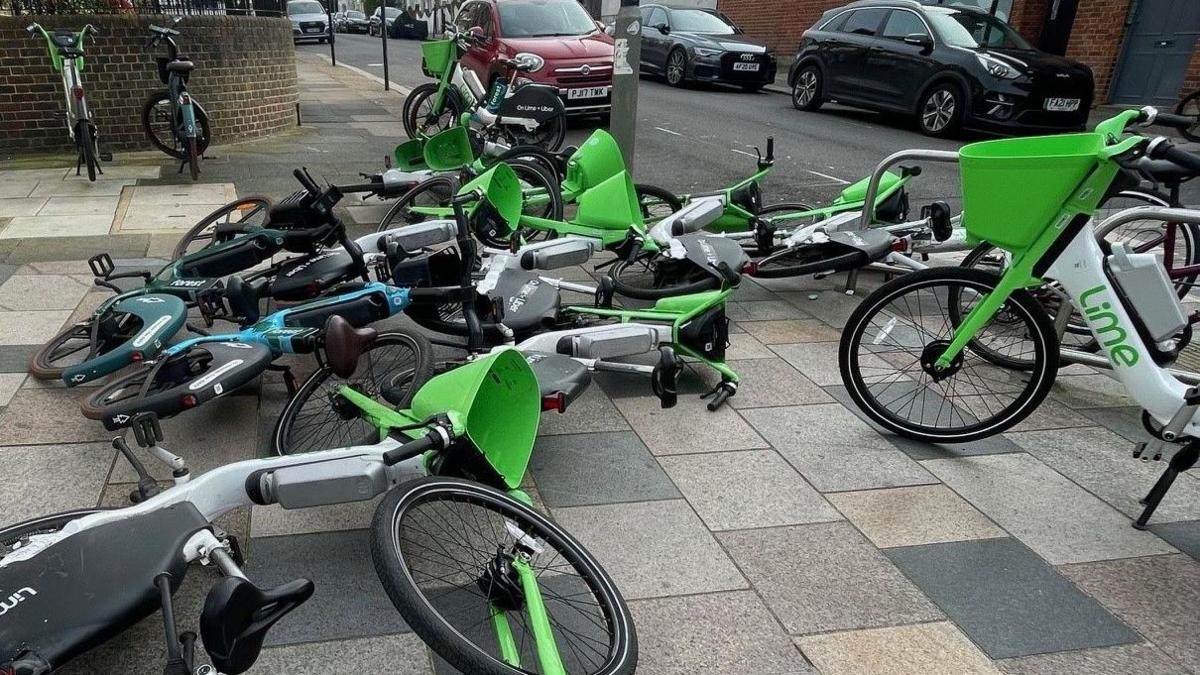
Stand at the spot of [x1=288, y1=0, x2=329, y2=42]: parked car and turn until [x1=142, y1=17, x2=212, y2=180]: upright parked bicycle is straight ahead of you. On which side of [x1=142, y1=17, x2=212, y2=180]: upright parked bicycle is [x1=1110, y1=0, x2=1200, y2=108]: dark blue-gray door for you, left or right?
left

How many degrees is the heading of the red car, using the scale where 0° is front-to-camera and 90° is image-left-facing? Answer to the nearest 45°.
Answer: approximately 315°

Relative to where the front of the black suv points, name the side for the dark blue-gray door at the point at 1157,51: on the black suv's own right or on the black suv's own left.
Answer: on the black suv's own left

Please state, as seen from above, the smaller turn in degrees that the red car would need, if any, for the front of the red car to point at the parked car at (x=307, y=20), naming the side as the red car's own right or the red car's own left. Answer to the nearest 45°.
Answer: approximately 135° to the red car's own left

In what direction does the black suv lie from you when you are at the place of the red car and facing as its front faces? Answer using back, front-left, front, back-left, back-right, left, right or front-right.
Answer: front-left

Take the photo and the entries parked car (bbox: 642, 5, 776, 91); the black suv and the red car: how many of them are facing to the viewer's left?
0

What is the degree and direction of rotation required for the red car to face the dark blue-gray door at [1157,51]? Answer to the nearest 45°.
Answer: approximately 45° to its left

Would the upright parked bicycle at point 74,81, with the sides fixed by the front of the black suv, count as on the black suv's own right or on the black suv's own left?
on the black suv's own right

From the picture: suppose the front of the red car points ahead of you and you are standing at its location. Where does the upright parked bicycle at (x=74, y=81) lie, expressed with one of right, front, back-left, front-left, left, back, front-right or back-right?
right

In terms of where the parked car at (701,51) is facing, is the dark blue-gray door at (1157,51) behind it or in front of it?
in front

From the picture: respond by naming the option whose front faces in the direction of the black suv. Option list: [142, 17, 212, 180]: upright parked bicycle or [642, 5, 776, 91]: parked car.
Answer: the parked car

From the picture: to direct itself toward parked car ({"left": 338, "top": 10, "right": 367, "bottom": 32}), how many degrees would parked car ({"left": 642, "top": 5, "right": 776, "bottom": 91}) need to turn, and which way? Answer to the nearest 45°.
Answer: approximately 180°

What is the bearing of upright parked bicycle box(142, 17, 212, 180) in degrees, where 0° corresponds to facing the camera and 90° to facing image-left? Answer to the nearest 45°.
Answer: approximately 135°

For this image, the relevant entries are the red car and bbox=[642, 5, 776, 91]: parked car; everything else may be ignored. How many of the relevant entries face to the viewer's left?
0

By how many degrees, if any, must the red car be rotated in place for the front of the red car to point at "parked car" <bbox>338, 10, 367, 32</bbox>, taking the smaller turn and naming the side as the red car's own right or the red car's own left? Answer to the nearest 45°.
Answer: approximately 135° to the red car's own left

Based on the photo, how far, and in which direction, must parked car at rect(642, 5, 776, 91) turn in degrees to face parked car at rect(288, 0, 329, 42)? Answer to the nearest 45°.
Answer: approximately 180°

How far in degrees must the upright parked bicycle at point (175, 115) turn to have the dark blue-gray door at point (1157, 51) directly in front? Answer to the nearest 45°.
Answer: approximately 135° to its right
